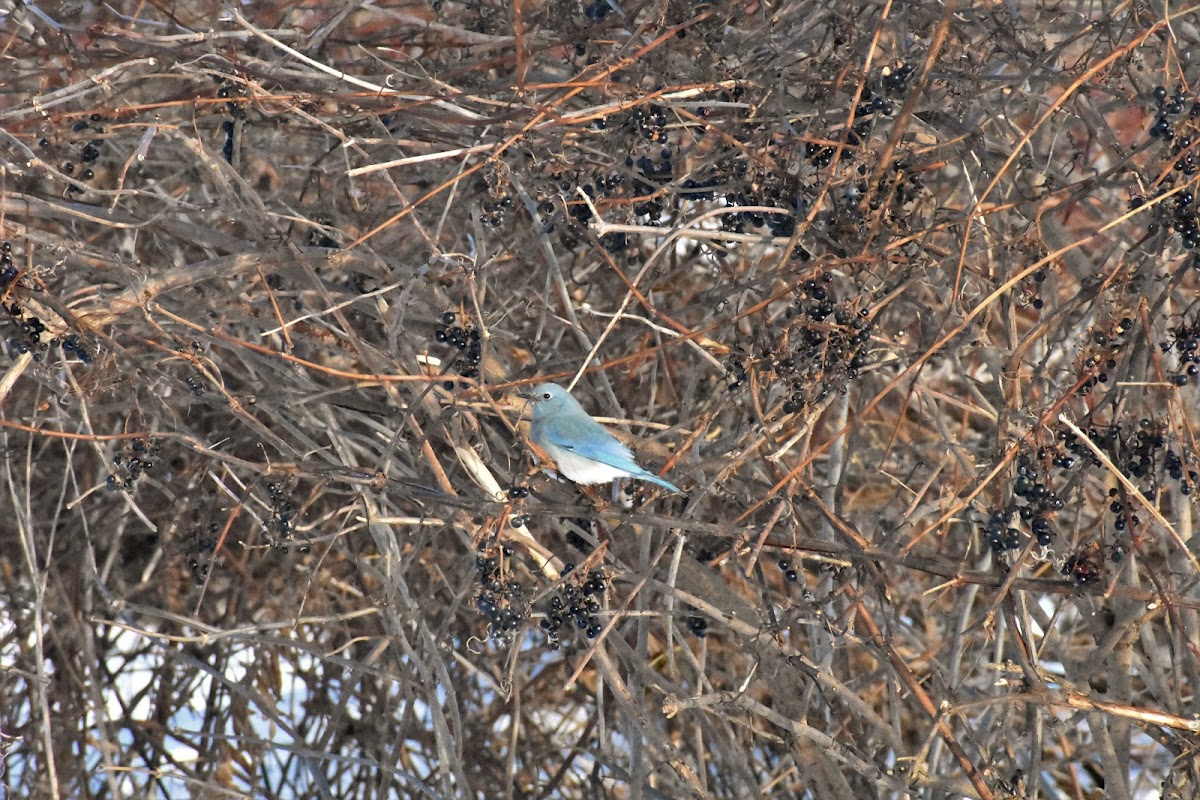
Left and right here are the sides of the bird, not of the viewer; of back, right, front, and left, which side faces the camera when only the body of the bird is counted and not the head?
left
